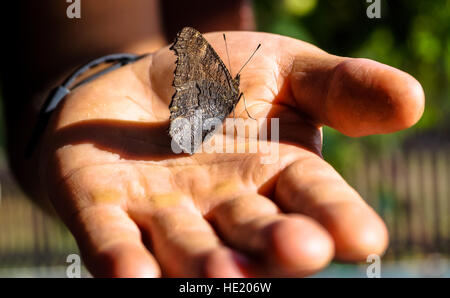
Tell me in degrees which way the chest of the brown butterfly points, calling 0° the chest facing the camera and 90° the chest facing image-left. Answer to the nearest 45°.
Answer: approximately 270°
